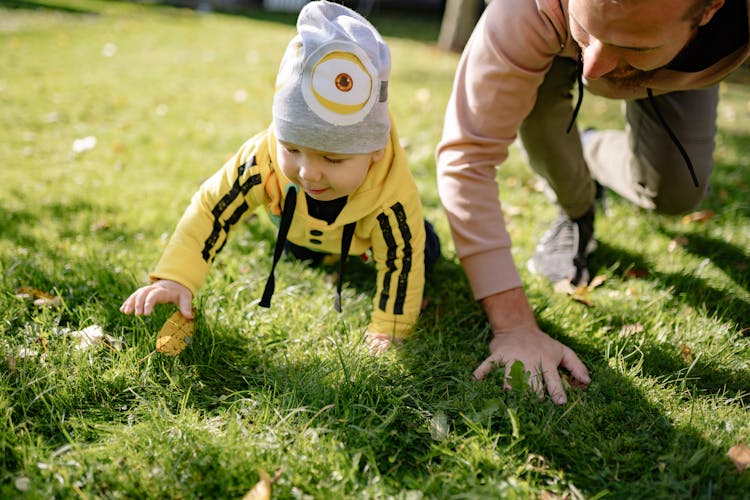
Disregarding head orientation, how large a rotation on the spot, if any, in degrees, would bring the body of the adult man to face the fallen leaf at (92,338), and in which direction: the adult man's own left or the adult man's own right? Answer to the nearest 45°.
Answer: approximately 45° to the adult man's own right

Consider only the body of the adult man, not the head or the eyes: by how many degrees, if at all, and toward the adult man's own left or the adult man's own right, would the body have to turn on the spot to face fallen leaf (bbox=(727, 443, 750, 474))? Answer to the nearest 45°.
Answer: approximately 45° to the adult man's own left

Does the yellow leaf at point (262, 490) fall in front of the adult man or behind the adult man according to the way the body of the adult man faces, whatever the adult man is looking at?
in front

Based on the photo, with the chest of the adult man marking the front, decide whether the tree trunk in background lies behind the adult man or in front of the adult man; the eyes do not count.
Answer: behind

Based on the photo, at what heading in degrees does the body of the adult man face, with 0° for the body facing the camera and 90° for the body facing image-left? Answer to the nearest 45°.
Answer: approximately 0°

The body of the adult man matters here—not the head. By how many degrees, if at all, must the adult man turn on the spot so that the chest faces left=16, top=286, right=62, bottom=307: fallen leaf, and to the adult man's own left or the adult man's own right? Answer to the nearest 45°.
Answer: approximately 45° to the adult man's own right

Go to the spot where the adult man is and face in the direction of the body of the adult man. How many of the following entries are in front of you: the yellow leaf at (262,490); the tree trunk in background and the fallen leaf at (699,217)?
1
